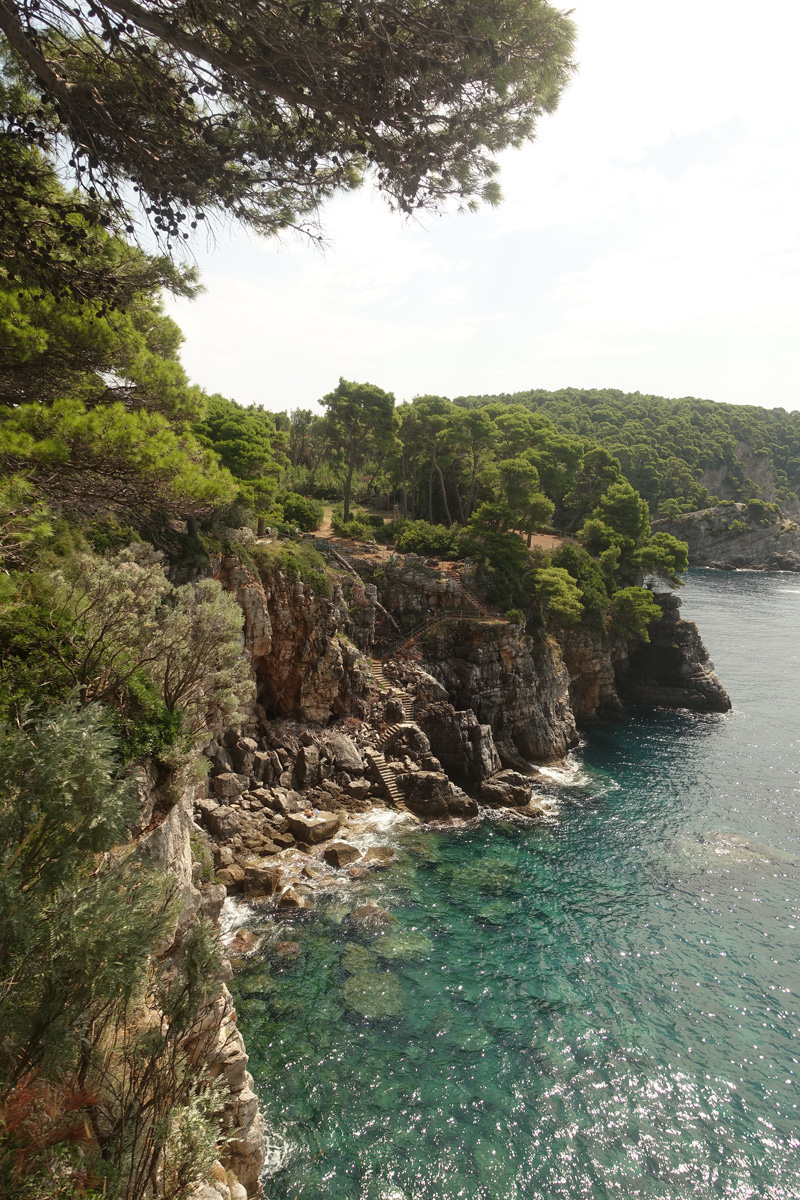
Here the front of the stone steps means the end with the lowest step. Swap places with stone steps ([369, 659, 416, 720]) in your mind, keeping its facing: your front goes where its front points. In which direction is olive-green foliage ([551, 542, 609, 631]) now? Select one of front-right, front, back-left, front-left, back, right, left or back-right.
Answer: back-left

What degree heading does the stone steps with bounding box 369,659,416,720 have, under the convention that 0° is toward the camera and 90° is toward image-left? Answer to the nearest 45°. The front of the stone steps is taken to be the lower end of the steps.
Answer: approximately 0°

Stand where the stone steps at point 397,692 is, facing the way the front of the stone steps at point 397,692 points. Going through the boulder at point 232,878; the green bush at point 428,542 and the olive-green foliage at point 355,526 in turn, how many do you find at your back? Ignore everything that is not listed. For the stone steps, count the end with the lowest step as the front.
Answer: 2

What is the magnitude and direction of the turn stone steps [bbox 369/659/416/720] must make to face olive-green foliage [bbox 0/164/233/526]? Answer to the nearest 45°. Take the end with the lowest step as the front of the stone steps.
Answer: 0° — it already faces it

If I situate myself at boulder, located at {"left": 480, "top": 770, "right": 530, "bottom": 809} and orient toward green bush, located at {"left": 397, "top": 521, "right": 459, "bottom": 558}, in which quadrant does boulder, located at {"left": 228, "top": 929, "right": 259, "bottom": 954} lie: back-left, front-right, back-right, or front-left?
back-left

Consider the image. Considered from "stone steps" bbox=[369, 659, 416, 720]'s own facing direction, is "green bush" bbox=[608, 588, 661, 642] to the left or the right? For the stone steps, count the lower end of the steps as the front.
on its left

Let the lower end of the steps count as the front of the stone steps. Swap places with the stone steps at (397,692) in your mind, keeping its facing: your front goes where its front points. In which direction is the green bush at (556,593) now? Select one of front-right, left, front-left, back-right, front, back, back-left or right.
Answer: back-left

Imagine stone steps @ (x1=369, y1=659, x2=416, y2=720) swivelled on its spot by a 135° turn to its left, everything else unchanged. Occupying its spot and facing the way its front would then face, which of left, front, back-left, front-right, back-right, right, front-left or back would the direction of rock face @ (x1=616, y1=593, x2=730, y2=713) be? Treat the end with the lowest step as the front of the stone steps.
front

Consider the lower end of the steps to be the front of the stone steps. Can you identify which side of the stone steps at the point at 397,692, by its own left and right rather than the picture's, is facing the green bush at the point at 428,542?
back

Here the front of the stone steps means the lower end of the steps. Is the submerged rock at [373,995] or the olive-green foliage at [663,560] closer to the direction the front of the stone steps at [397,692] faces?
the submerged rock

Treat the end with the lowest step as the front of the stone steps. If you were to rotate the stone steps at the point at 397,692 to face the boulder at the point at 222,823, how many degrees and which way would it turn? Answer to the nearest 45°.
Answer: approximately 45° to its right
